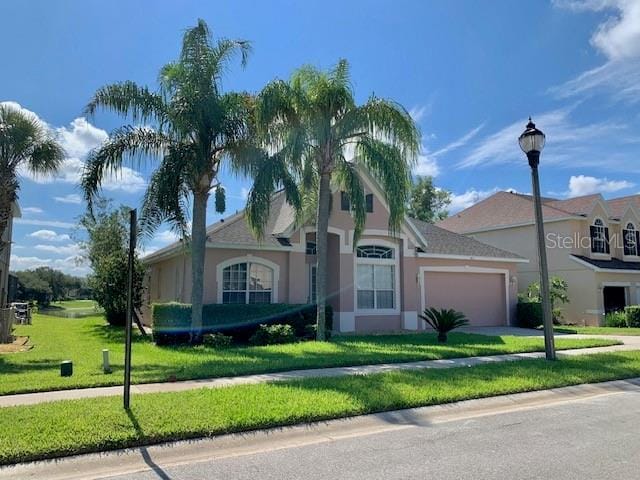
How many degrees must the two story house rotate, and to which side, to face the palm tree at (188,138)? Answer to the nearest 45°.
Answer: approximately 90° to its right

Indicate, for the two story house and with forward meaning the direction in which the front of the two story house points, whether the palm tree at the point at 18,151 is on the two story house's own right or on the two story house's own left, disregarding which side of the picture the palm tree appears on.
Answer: on the two story house's own right

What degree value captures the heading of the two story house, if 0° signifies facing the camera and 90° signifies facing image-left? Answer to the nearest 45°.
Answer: approximately 315°

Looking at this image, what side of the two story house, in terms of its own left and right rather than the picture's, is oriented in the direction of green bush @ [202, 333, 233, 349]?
right

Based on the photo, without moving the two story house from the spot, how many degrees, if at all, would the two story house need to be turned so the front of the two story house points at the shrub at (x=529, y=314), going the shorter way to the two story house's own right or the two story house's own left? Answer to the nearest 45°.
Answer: approximately 45° to the two story house's own right

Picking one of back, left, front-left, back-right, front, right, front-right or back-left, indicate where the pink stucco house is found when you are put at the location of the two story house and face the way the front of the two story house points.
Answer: right

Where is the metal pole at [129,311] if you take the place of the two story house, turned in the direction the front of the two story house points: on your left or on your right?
on your right

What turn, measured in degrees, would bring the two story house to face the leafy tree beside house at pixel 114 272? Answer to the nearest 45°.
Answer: approximately 90° to its right
